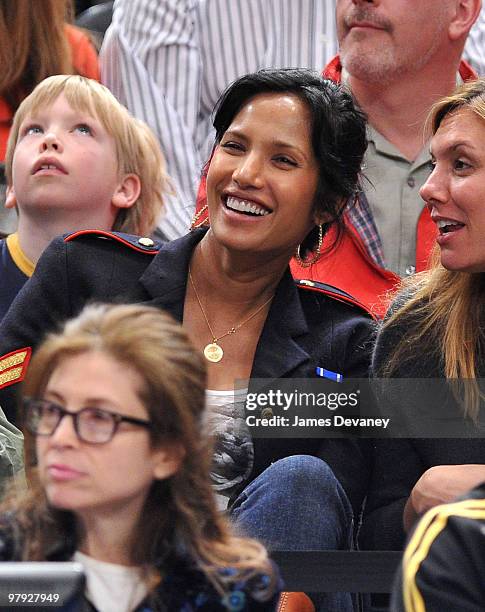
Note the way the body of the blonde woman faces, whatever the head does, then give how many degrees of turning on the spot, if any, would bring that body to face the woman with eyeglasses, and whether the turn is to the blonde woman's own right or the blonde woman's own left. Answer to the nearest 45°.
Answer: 0° — they already face them

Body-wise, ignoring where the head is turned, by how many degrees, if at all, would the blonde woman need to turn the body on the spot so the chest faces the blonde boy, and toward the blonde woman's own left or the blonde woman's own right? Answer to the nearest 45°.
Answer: approximately 45° to the blonde woman's own right

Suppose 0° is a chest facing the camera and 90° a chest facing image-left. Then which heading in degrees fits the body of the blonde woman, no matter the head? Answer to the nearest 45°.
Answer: approximately 45°

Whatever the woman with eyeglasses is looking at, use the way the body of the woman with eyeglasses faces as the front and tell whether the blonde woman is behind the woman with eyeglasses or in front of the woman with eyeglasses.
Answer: behind

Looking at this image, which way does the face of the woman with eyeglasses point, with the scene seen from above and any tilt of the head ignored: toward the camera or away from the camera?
toward the camera

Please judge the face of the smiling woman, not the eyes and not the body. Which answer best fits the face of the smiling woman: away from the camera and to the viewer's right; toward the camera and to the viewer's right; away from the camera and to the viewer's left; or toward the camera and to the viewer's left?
toward the camera and to the viewer's left

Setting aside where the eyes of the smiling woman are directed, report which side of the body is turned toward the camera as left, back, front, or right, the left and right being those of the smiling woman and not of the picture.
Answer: front

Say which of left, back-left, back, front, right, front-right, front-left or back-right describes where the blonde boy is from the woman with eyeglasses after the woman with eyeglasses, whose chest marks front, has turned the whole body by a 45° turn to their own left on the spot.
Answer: back

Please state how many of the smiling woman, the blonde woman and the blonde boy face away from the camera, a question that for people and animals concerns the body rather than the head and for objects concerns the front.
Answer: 0

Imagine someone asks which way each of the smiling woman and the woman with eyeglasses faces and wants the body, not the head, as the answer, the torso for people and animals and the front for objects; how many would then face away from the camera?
0

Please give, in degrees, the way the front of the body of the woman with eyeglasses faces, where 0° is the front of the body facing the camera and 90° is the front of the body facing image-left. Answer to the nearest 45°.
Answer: approximately 45°
